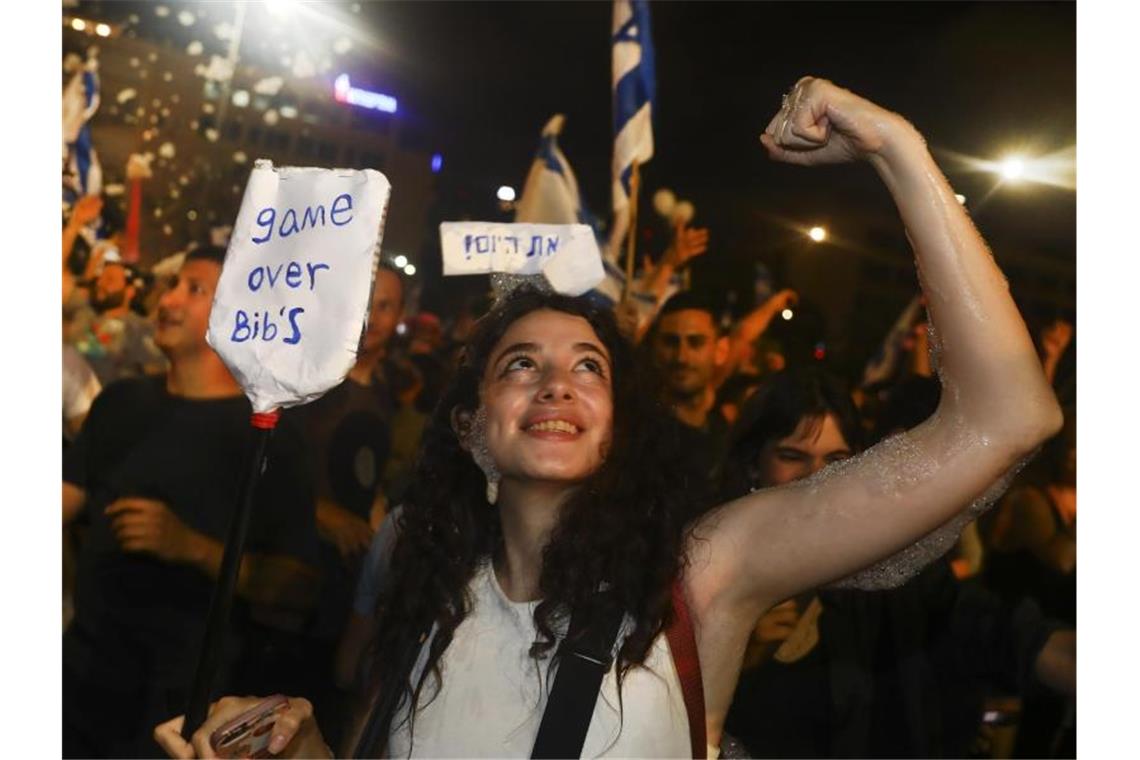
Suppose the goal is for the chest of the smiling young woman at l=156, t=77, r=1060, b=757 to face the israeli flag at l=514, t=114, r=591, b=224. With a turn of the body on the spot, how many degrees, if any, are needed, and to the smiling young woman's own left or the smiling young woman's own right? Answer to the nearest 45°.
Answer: approximately 180°

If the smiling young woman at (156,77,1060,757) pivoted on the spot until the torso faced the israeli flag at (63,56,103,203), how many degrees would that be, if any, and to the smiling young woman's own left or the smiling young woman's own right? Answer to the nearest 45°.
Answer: approximately 135° to the smiling young woman's own right

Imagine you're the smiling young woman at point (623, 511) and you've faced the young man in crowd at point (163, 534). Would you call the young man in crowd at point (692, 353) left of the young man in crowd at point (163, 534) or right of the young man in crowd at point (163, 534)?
right

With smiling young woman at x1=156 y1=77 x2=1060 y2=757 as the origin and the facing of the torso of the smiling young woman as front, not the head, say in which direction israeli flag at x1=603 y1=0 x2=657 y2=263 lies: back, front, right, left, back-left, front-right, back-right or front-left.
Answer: back

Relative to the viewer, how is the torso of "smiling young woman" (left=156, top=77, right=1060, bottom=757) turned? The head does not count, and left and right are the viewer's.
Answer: facing the viewer

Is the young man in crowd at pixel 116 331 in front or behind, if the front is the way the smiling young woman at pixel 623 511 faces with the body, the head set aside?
behind

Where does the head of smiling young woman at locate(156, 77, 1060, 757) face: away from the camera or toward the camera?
toward the camera

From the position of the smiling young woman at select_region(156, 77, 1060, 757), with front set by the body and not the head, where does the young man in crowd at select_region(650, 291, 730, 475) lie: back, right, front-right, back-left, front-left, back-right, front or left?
back
